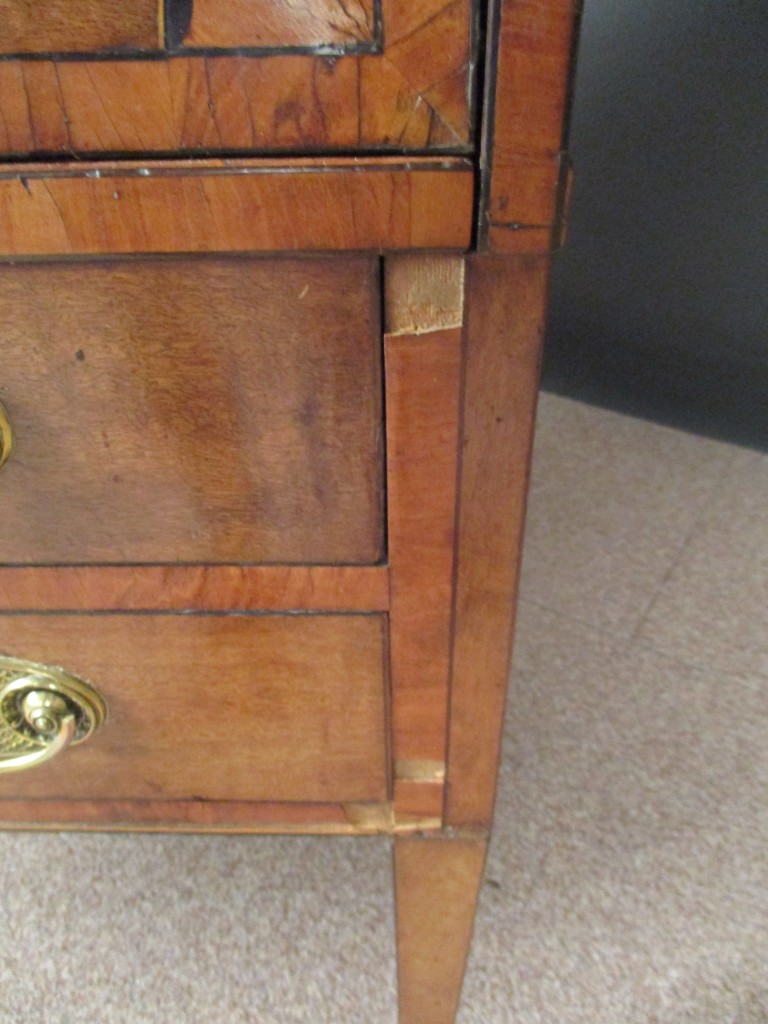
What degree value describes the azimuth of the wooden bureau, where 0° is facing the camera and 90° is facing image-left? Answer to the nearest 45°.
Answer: approximately 0°
